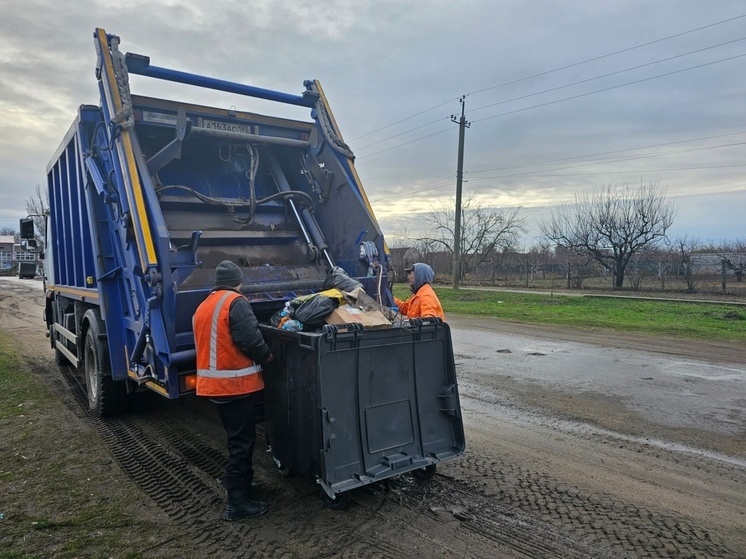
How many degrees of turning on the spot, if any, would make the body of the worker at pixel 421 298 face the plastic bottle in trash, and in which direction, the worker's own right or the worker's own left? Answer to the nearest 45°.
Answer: approximately 45° to the worker's own left

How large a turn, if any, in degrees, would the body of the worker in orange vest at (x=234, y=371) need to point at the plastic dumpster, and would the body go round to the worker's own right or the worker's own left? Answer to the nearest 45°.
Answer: approximately 45° to the worker's own right

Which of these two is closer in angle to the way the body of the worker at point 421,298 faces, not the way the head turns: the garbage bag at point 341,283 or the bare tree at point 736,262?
the garbage bag

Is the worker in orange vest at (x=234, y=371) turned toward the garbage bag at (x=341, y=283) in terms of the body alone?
yes

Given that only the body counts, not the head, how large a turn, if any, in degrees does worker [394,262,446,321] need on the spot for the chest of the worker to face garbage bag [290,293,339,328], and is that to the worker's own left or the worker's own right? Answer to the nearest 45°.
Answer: approximately 45° to the worker's own left

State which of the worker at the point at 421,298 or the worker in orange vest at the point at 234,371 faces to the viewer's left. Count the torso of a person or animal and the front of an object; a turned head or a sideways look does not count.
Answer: the worker

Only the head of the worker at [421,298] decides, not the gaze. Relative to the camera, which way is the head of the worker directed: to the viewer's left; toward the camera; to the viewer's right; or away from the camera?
to the viewer's left

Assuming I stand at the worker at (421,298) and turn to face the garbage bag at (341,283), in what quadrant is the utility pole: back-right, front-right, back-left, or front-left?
back-right

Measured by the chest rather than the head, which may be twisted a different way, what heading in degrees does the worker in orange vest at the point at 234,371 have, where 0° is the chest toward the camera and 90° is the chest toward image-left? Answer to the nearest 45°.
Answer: approximately 225°

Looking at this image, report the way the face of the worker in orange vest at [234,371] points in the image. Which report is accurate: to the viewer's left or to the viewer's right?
to the viewer's right

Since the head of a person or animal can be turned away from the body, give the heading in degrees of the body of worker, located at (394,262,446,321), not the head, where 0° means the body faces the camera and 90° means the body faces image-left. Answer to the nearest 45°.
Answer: approximately 90°

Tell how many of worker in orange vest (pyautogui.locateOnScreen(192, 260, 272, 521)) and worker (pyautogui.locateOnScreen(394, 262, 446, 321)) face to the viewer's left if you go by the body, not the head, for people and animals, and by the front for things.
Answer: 1

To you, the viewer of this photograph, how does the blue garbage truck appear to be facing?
facing away from the viewer and to the left of the viewer
